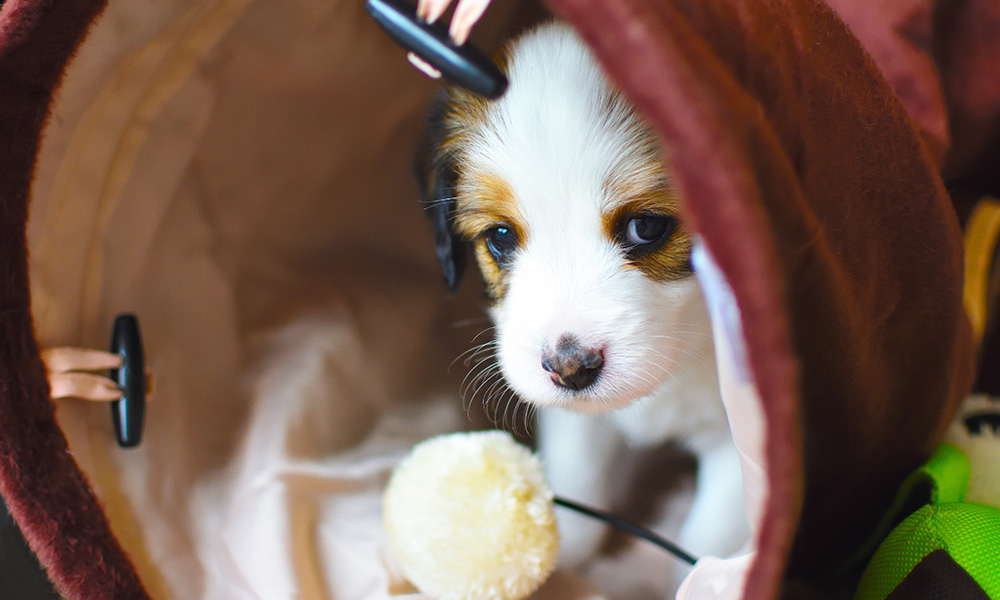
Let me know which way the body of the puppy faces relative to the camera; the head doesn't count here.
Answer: toward the camera
